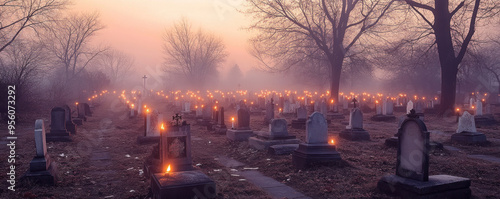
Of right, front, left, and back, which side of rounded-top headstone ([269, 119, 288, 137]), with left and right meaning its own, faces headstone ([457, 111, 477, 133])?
left

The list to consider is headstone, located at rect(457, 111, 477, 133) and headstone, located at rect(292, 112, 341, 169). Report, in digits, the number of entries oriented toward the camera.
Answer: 2

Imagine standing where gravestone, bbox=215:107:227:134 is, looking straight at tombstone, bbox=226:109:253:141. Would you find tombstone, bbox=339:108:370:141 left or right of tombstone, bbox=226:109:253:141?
left

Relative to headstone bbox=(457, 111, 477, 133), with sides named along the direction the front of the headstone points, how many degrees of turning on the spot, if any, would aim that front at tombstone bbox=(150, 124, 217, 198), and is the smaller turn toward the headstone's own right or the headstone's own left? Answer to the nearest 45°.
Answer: approximately 45° to the headstone's own right

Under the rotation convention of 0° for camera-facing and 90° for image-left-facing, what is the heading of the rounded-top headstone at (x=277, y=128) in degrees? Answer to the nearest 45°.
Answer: approximately 0°

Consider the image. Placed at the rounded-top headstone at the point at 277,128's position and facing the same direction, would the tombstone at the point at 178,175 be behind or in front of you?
in front

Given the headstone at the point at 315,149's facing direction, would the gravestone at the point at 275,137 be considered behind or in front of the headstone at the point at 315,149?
behind

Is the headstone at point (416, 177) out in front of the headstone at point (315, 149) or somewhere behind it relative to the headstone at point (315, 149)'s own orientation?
in front
